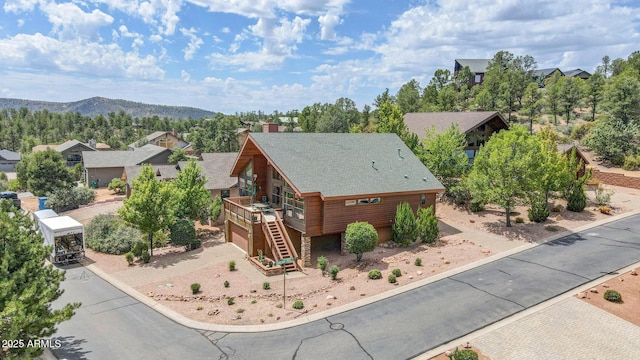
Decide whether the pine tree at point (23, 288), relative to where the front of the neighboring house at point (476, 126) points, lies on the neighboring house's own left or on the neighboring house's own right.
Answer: on the neighboring house's own right

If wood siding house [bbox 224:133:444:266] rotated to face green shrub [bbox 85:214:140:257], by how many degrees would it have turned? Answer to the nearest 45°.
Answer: approximately 45° to its right

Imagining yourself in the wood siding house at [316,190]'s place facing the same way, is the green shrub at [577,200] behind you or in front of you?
behind

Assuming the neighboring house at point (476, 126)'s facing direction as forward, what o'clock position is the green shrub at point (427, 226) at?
The green shrub is roughly at 2 o'clock from the neighboring house.

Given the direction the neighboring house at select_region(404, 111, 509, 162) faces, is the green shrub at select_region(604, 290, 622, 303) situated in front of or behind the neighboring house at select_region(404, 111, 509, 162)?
in front

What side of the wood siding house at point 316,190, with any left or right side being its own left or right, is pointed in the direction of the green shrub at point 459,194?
back

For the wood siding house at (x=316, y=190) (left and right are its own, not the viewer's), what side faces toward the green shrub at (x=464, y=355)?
left

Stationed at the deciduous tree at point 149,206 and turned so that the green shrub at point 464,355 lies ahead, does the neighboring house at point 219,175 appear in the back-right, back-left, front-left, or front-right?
back-left

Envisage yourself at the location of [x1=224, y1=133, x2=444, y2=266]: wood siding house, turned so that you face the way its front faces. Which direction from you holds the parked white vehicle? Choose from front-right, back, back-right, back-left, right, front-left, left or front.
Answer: front-right

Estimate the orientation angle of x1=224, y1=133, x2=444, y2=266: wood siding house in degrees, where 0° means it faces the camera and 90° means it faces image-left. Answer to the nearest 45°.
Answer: approximately 45°

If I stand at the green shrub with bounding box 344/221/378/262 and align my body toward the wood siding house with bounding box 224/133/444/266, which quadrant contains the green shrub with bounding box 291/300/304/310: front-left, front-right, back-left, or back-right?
back-left

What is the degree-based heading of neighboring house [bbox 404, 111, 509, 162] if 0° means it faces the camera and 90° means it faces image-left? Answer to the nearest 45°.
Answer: approximately 315°

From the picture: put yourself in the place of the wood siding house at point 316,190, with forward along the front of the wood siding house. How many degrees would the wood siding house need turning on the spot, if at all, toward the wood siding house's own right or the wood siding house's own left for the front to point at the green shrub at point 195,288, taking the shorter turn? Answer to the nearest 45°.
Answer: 0° — it already faces it
